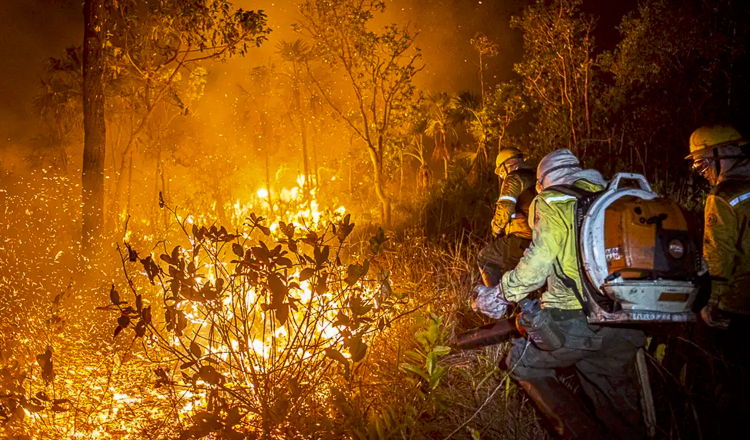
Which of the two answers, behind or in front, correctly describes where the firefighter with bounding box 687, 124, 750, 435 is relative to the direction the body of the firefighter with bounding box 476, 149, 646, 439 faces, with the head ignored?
behind

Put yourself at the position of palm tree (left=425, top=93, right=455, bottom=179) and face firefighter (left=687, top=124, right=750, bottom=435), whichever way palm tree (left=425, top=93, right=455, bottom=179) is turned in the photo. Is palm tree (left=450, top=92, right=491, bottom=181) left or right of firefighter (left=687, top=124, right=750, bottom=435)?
left

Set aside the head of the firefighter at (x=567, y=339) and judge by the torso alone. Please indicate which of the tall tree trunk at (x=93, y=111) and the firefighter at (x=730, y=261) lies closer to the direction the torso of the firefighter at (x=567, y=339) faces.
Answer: the tall tree trunk

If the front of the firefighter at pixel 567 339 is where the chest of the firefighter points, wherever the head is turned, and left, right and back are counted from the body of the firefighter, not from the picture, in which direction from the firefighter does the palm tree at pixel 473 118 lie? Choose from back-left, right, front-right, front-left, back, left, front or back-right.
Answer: right

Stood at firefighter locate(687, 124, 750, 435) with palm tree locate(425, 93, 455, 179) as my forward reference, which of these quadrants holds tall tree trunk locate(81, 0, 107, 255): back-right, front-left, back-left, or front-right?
front-left

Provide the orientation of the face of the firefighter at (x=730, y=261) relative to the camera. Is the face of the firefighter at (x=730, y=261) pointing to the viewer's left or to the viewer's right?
to the viewer's left

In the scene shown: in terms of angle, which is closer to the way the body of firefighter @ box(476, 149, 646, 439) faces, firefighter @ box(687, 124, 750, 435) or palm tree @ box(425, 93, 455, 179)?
the palm tree

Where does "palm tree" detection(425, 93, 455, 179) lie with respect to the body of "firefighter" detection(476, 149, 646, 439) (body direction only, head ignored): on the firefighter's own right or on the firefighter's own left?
on the firefighter's own right

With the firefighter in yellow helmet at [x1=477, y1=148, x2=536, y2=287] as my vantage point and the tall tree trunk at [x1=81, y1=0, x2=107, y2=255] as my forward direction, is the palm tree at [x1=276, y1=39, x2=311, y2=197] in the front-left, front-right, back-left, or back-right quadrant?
front-right

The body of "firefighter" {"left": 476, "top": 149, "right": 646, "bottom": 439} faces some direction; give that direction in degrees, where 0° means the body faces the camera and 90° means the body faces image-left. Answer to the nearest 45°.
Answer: approximately 90°
